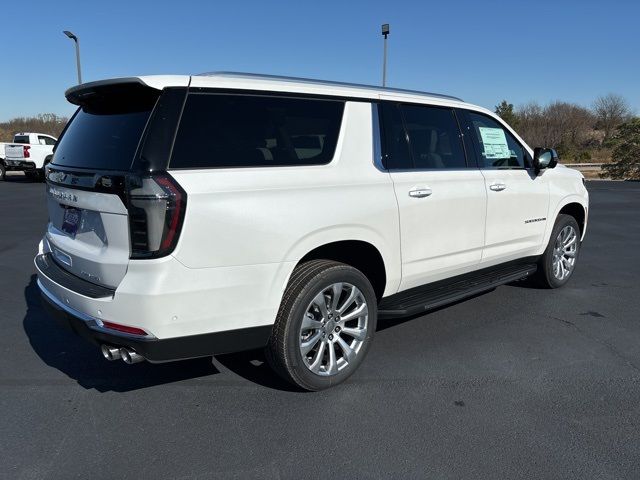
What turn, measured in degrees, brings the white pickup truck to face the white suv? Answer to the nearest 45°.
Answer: approximately 135° to its right

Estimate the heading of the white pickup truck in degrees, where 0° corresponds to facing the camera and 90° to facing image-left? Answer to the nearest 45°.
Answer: approximately 225°

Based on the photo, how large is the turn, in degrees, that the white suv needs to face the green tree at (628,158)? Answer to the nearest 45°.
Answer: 0° — it already faces it

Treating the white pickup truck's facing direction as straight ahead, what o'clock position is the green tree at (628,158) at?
The green tree is roughly at 2 o'clock from the white pickup truck.

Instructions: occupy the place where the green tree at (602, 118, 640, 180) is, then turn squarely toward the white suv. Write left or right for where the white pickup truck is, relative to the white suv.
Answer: right

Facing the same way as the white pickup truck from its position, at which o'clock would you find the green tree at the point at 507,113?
The green tree is roughly at 1 o'clock from the white pickup truck.

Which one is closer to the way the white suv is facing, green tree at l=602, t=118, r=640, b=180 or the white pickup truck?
the green tree

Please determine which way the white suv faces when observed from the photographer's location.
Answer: facing away from the viewer and to the right of the viewer

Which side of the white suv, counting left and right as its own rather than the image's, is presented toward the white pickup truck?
left
